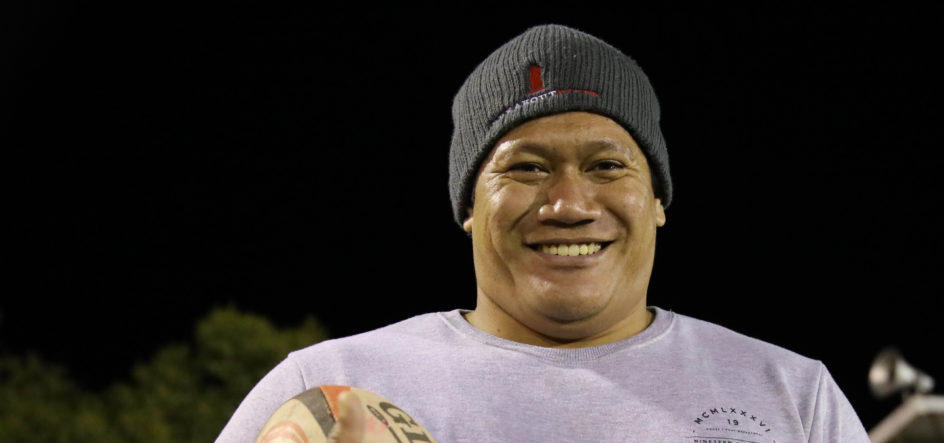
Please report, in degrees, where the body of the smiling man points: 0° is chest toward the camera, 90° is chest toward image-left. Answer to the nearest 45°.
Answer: approximately 0°
